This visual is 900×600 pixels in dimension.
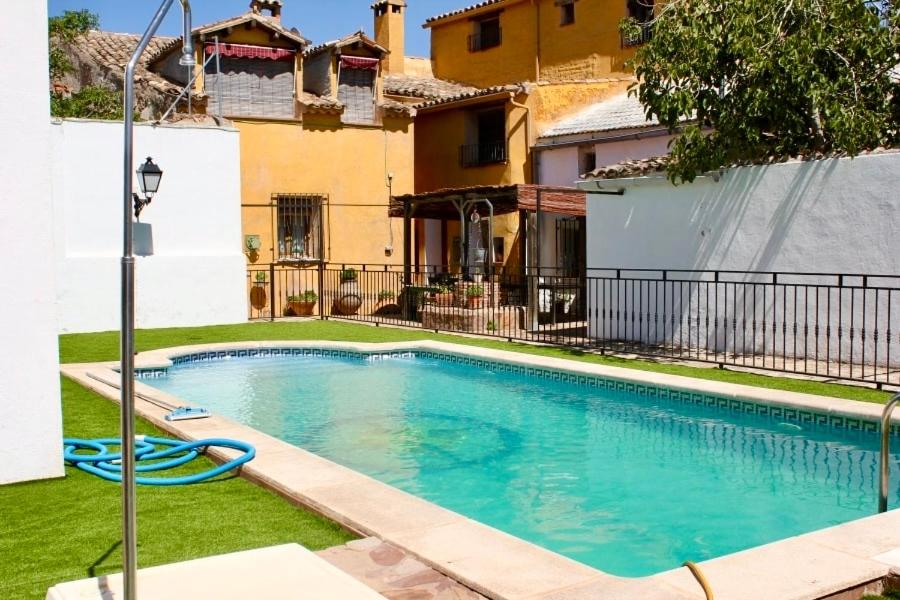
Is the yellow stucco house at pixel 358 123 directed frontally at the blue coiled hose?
yes

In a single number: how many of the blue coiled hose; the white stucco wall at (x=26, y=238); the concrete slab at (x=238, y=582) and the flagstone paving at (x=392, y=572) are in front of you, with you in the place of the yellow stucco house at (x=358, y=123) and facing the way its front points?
4

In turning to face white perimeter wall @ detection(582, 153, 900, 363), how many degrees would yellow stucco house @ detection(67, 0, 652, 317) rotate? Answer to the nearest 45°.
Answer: approximately 45° to its left

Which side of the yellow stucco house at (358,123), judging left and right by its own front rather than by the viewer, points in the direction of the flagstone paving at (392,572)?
front

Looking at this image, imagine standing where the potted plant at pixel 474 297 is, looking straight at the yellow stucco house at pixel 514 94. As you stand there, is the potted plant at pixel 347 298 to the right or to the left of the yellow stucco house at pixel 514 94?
left

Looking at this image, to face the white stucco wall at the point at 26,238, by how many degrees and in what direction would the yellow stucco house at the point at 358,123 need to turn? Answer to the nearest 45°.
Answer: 0° — it already faces it

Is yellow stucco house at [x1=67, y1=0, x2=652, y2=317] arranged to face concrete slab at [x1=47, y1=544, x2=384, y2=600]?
yes

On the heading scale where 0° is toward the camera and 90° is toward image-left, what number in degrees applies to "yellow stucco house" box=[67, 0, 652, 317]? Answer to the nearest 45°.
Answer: approximately 0°
